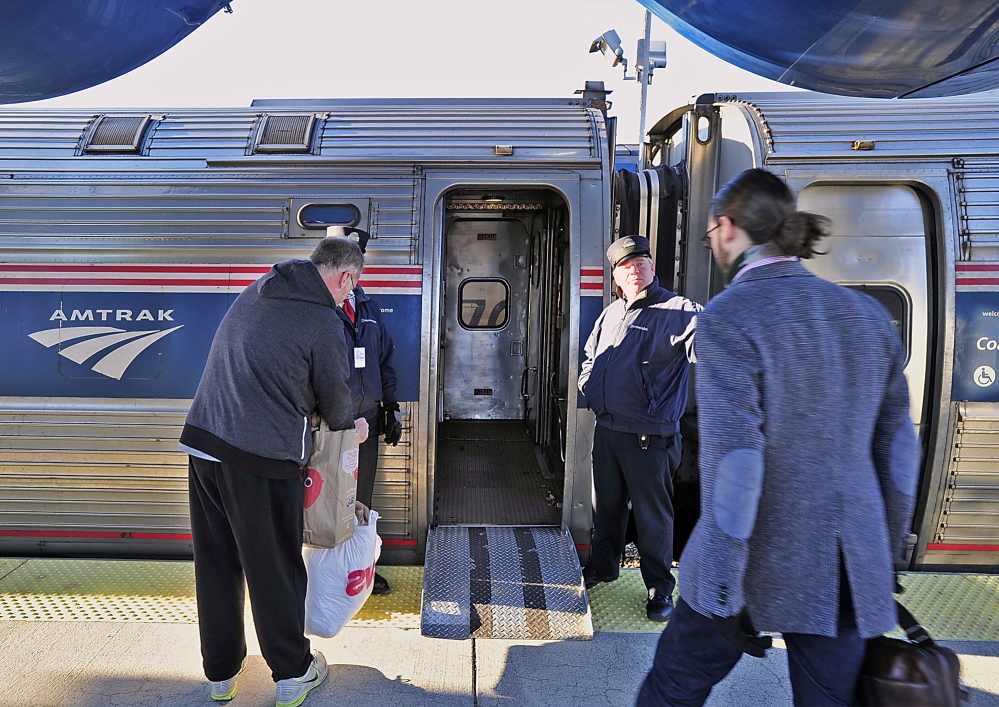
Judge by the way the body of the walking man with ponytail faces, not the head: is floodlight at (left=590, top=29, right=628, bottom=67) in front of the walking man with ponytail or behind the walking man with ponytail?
in front

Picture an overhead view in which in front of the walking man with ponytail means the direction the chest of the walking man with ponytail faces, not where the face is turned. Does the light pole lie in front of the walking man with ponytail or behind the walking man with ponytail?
in front

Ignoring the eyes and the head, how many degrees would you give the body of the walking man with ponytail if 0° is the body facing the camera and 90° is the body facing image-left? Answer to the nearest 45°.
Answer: approximately 135°

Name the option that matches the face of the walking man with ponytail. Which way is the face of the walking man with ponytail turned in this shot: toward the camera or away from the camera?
away from the camera
